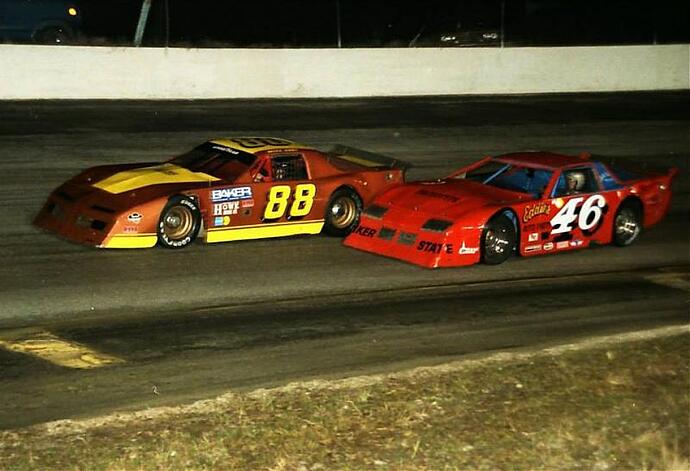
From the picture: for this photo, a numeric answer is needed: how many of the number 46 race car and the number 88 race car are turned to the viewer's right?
0

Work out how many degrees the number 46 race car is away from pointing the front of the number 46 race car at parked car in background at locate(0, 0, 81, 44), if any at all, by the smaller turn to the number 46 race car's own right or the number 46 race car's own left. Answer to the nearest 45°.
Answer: approximately 90° to the number 46 race car's own right

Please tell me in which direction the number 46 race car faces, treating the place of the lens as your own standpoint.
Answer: facing the viewer and to the left of the viewer

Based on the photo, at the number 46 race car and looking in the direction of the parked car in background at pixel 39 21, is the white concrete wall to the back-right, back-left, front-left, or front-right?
front-right

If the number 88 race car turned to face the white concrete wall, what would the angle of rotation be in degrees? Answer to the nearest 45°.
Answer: approximately 135° to its right

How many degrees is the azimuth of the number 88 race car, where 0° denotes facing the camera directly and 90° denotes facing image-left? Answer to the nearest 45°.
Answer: approximately 45°

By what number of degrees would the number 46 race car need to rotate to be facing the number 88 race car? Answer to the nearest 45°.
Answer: approximately 45° to its right
